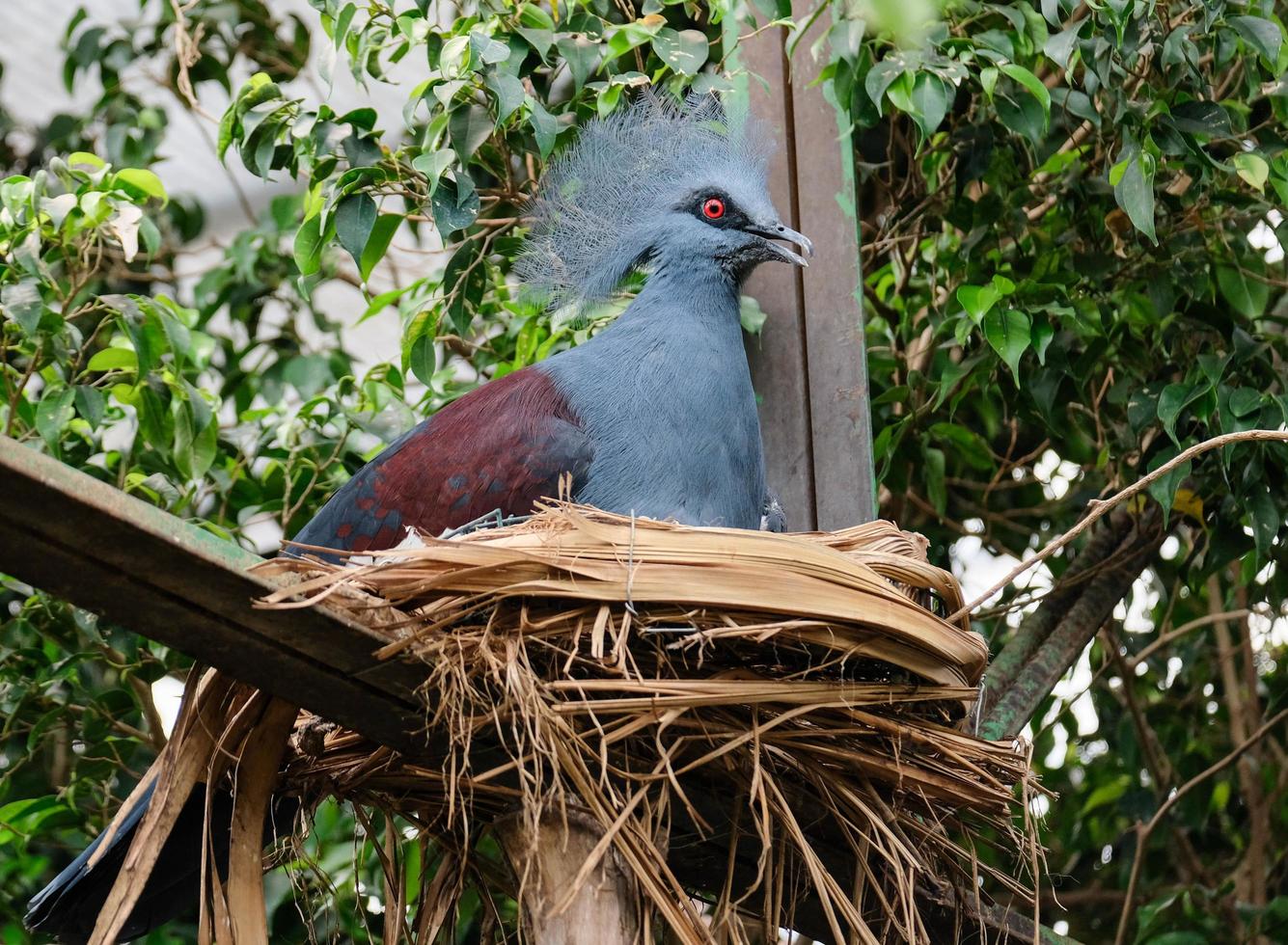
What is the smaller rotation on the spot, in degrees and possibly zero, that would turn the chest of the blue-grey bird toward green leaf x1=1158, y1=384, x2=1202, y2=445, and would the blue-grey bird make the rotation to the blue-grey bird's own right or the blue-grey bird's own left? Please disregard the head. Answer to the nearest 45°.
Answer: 0° — it already faces it

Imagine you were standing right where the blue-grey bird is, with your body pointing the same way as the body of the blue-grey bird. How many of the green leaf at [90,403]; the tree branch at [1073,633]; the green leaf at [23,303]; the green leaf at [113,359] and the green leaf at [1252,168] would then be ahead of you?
2

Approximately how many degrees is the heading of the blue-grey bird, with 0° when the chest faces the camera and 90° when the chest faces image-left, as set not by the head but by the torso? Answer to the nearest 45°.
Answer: approximately 270°

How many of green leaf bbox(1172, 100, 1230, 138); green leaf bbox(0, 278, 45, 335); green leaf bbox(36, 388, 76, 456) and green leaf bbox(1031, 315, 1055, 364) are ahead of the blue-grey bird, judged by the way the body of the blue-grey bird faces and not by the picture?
2

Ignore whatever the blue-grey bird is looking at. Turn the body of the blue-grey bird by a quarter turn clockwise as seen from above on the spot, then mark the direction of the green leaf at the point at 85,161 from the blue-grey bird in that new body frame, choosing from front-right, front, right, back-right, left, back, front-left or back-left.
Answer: back-right

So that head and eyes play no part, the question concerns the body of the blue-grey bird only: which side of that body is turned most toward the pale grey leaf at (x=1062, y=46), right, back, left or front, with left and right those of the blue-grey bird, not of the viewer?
left

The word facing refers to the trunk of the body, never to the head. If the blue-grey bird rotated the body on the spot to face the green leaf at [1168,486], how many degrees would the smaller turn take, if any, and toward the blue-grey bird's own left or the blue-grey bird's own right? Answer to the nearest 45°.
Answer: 0° — it already faces it

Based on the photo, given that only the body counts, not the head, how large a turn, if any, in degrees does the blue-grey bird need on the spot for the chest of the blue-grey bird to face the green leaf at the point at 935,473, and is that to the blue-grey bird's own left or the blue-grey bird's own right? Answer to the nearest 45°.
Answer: approximately 45° to the blue-grey bird's own left

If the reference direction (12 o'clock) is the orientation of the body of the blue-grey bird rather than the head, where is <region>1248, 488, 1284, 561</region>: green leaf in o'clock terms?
The green leaf is roughly at 12 o'clock from the blue-grey bird.

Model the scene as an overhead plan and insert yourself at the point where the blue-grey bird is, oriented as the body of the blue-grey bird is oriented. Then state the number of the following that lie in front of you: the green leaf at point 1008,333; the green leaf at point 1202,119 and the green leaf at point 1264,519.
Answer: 3
